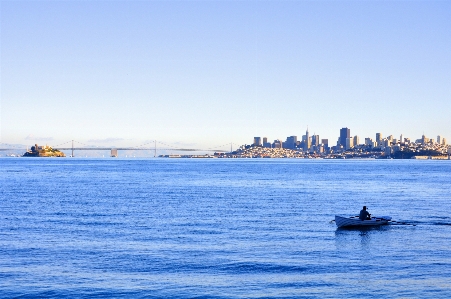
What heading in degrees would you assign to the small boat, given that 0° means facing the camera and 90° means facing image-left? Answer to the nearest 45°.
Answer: approximately 90°
